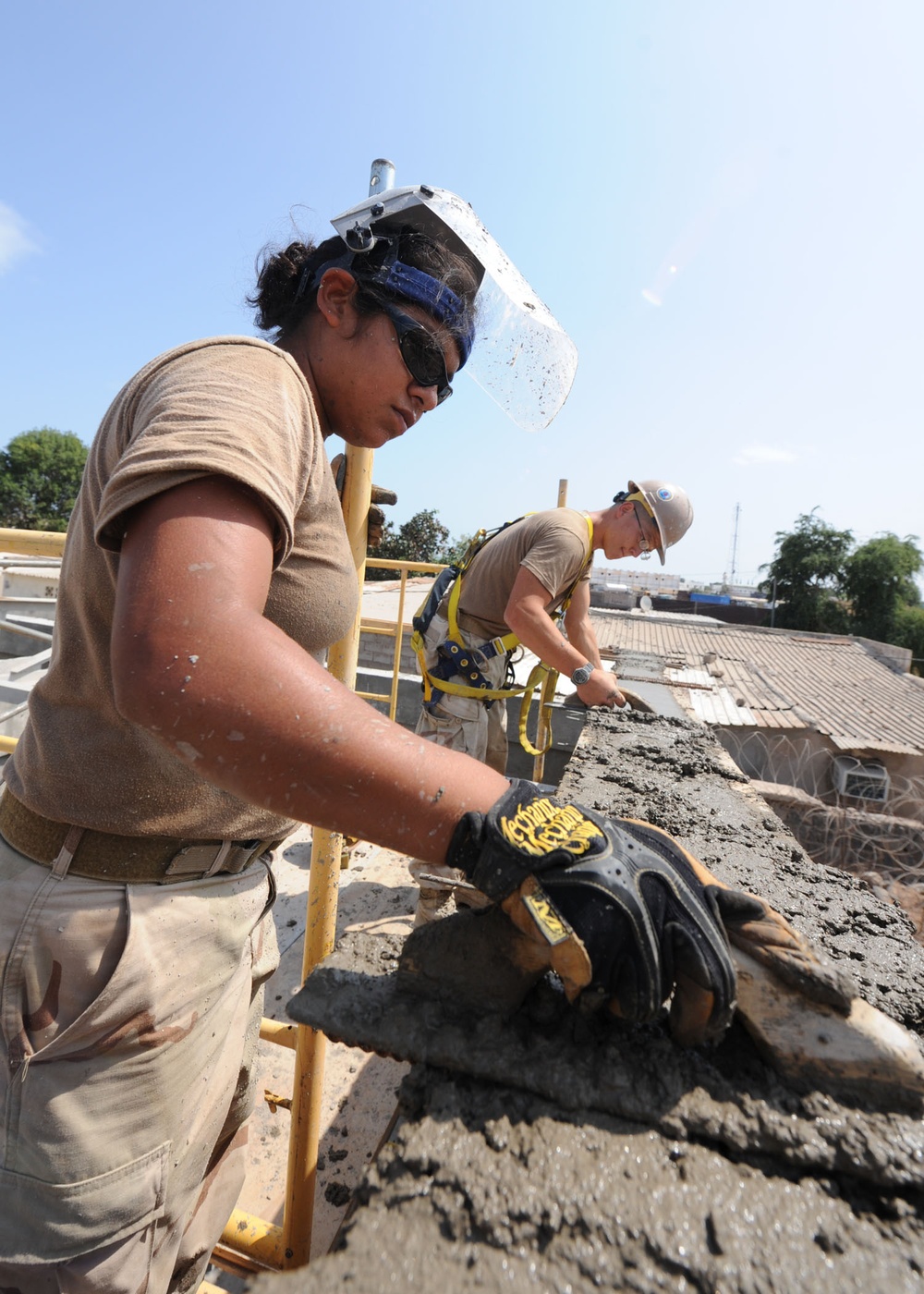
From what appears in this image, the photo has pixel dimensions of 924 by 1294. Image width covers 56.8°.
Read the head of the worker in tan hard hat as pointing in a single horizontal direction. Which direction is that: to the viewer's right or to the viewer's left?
to the viewer's right

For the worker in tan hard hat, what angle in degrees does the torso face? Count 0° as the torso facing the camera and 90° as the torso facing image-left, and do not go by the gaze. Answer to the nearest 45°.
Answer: approximately 270°

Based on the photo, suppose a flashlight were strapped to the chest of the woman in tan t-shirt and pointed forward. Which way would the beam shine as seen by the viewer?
to the viewer's right

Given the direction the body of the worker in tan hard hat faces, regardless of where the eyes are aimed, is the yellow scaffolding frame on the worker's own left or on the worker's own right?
on the worker's own right

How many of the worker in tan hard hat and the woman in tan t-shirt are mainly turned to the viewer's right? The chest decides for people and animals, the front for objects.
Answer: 2

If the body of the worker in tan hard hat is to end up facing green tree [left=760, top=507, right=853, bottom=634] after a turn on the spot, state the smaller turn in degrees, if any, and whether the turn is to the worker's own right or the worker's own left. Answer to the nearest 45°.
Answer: approximately 90° to the worker's own left

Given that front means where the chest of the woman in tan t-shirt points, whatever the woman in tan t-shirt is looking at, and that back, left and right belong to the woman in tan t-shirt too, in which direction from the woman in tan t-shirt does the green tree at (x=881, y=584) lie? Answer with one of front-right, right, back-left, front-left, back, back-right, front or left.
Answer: front-left

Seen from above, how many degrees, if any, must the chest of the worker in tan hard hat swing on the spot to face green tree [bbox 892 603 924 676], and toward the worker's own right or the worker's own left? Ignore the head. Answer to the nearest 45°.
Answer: approximately 45° to the worker's own left

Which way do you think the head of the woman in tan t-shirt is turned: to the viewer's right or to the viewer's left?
to the viewer's right

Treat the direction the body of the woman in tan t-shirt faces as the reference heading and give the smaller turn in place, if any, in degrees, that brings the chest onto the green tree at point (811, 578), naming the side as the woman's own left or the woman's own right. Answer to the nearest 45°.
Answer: approximately 45° to the woman's own left
